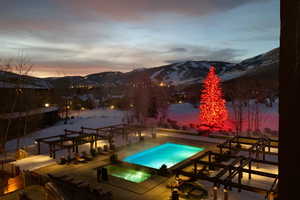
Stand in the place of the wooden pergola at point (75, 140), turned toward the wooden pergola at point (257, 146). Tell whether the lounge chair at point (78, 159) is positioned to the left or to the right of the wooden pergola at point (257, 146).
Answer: right

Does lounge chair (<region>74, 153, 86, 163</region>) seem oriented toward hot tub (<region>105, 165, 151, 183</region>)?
yes

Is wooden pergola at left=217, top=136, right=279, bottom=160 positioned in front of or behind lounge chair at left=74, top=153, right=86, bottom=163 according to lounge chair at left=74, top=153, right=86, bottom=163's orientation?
in front

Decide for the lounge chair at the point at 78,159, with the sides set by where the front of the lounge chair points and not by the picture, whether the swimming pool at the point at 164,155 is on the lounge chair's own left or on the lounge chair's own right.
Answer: on the lounge chair's own left

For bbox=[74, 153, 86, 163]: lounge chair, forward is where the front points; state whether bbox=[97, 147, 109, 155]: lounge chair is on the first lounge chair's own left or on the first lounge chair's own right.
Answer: on the first lounge chair's own left

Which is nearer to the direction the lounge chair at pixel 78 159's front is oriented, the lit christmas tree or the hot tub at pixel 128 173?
the hot tub

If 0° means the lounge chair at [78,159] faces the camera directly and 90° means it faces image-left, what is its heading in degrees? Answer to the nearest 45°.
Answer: approximately 315°

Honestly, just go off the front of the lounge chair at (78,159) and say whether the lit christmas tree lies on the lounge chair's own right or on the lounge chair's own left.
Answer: on the lounge chair's own left
